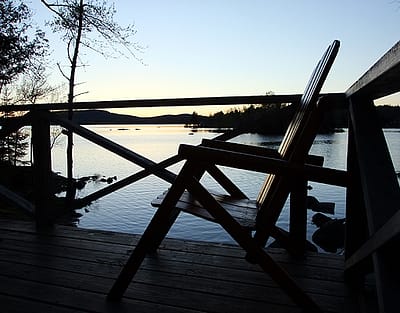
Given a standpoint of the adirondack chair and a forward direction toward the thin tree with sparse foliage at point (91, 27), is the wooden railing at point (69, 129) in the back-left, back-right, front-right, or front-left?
front-left

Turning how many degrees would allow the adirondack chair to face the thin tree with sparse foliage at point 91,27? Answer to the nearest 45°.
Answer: approximately 45° to its right

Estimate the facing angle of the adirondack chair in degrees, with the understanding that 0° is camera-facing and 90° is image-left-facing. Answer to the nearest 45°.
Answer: approximately 90°
